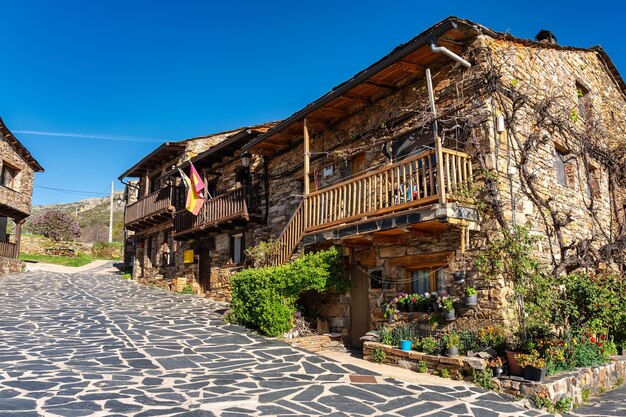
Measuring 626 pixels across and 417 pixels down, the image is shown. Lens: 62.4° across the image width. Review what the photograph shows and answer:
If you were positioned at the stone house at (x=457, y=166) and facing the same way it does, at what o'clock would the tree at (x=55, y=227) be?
The tree is roughly at 3 o'clock from the stone house.

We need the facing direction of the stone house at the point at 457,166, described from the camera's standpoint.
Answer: facing the viewer and to the left of the viewer

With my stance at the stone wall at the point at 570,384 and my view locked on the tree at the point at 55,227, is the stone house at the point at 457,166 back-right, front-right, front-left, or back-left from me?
front-right
